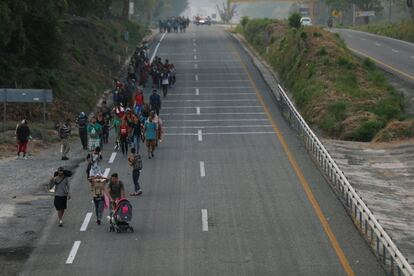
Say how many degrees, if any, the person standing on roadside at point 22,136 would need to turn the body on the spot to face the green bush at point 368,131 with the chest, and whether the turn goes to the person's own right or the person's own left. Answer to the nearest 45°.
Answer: approximately 90° to the person's own left

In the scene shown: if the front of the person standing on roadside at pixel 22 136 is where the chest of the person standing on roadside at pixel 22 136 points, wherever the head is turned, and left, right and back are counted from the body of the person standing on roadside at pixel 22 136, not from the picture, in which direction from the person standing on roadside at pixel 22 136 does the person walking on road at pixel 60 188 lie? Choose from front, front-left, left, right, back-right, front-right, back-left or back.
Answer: front

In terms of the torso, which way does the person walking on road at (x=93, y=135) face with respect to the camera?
toward the camera

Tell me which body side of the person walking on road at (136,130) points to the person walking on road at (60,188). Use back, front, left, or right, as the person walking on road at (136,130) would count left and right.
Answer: front

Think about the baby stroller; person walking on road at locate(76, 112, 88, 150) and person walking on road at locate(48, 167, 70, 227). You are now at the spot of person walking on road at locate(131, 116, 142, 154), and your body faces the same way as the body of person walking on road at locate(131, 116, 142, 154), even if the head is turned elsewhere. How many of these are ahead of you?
2

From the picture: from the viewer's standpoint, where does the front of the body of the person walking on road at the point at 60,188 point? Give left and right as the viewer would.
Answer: facing the viewer

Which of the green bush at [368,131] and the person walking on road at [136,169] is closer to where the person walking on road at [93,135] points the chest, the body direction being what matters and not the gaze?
the person walking on road

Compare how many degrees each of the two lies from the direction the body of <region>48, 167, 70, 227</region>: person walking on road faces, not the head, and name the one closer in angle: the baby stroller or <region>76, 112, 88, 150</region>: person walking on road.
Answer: the baby stroller

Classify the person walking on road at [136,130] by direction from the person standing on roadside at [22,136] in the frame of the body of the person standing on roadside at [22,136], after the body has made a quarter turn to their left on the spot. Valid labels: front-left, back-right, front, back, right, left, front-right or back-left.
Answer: front

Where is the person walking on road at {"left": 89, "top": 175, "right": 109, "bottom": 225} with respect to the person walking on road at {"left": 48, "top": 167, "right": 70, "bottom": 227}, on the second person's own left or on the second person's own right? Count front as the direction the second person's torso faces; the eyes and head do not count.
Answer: on the second person's own left

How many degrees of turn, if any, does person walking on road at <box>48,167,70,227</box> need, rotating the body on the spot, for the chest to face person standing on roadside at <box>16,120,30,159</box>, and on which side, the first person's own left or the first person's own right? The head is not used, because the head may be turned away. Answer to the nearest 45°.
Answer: approximately 180°

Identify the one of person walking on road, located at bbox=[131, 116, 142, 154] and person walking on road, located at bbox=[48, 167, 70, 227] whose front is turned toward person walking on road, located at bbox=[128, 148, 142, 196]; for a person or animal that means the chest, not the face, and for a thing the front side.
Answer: person walking on road, located at bbox=[131, 116, 142, 154]

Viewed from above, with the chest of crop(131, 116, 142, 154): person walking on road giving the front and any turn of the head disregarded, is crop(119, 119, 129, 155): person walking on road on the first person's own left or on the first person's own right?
on the first person's own right

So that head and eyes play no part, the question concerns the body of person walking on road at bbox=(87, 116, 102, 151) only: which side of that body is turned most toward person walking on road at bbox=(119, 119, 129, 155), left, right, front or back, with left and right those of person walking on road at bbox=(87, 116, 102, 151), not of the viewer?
left

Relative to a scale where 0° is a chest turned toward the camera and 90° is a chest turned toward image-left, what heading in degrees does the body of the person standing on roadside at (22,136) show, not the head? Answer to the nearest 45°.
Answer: approximately 0°

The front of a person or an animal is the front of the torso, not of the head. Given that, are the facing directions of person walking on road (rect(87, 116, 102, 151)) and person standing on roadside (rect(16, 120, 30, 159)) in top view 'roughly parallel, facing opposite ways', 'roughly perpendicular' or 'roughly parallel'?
roughly parallel
